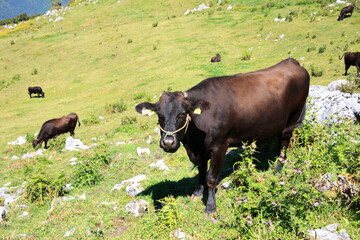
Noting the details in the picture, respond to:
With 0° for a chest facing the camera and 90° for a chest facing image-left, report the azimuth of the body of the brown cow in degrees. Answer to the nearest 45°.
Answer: approximately 45°

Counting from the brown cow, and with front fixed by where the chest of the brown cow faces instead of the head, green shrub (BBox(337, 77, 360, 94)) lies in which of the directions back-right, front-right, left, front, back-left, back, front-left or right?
back
